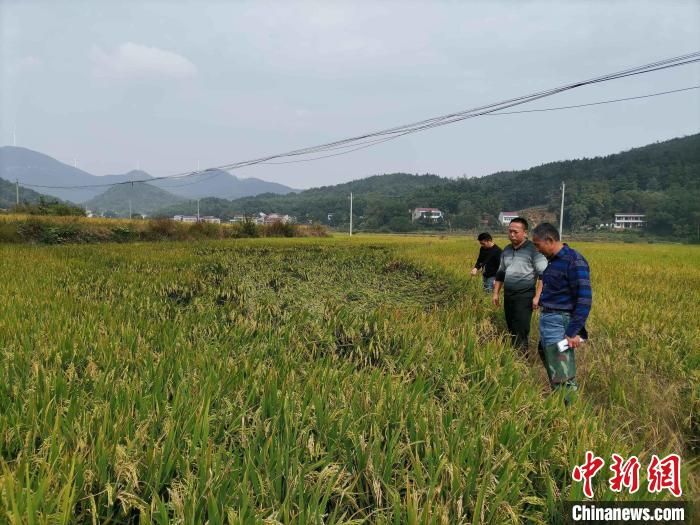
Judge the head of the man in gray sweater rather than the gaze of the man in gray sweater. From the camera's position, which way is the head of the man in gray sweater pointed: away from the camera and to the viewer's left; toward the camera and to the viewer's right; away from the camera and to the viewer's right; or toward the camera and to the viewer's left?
toward the camera and to the viewer's left

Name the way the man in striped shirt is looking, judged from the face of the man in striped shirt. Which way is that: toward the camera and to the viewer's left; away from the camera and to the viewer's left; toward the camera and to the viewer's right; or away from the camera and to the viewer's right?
toward the camera and to the viewer's left

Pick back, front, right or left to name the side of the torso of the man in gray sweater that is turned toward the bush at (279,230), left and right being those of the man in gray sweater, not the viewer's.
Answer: right

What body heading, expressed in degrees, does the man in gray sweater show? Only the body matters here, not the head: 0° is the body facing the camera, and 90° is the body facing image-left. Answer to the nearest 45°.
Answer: approximately 45°

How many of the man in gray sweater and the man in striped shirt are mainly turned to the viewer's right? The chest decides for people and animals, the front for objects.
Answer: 0

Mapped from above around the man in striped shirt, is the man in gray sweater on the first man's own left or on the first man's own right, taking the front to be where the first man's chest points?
on the first man's own right

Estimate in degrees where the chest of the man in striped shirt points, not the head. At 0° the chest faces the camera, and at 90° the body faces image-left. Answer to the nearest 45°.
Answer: approximately 45°

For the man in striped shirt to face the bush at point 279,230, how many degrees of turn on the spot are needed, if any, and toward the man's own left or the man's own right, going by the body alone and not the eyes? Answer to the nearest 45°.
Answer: approximately 90° to the man's own right

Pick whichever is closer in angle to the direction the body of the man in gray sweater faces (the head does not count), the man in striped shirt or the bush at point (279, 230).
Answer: the man in striped shirt

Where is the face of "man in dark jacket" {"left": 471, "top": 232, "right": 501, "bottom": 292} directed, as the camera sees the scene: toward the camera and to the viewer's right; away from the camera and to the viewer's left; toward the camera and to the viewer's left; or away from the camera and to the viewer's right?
toward the camera and to the viewer's left

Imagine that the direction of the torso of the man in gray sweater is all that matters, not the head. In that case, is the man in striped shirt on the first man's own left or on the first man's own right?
on the first man's own left
